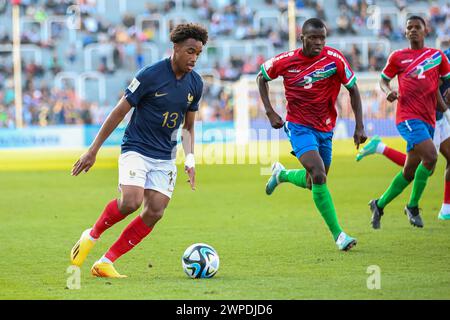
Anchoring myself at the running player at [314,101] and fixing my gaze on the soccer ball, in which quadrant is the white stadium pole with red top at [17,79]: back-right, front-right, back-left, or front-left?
back-right

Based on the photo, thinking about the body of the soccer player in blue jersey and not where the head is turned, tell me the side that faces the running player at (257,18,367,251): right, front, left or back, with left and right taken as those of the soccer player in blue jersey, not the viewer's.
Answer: left

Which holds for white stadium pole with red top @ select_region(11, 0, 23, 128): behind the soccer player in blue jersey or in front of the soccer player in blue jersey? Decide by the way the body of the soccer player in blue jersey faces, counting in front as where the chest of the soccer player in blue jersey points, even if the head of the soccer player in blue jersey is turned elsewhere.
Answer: behind

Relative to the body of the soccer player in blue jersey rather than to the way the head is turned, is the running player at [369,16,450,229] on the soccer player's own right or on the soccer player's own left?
on the soccer player's own left
